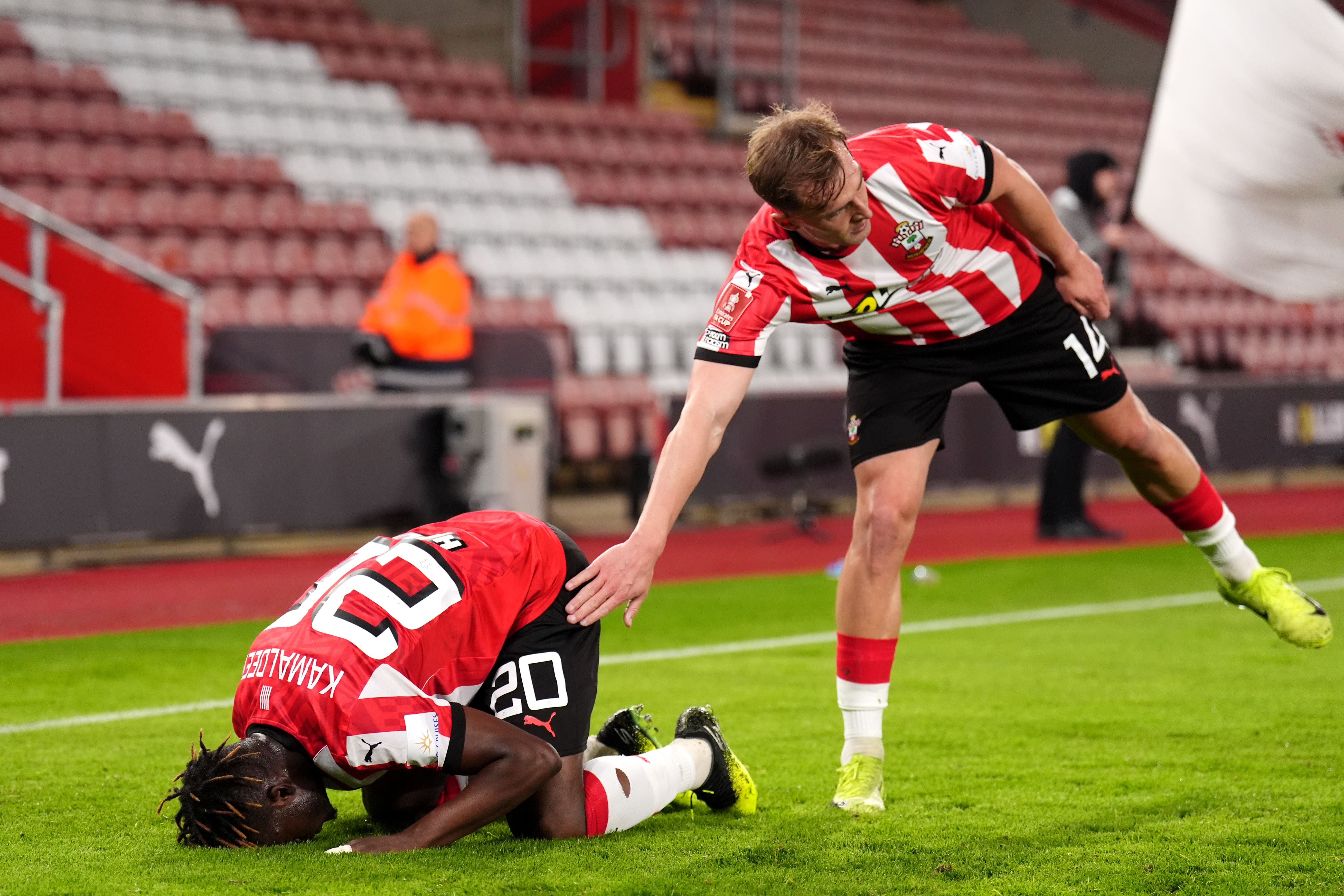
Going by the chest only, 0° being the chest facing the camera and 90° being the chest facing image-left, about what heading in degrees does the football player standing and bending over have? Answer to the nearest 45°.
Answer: approximately 0°

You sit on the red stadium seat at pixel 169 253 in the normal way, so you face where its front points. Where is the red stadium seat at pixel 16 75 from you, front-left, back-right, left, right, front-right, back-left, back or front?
back

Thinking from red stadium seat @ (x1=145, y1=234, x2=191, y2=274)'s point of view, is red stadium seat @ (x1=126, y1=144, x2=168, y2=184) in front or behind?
behind
